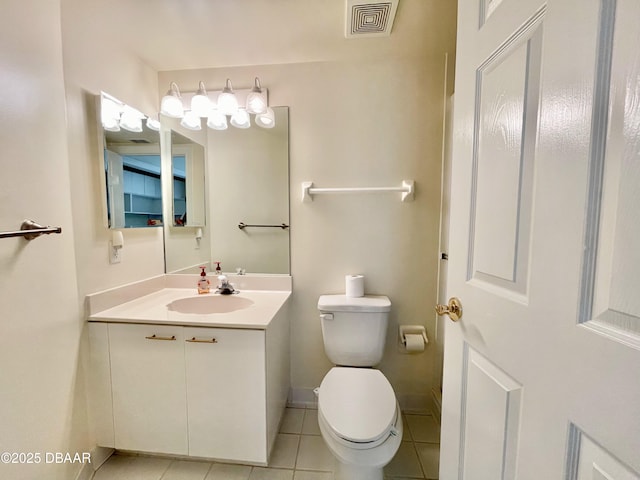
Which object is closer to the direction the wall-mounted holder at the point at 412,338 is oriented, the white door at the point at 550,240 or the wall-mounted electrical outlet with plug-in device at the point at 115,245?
the white door

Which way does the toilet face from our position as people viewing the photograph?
facing the viewer

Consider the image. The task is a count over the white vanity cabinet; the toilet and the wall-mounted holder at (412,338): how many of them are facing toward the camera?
3

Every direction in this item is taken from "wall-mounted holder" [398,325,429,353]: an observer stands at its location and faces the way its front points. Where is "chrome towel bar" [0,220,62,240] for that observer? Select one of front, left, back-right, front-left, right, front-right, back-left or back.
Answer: front-right

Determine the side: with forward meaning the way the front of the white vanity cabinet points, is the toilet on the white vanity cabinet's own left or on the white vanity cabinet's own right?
on the white vanity cabinet's own left

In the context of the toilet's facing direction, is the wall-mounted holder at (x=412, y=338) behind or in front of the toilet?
behind

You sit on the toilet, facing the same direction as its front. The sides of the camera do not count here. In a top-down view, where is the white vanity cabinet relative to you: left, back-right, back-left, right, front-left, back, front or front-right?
right

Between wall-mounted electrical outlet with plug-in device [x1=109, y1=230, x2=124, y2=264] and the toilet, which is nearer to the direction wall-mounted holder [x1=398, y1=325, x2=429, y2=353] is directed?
the toilet

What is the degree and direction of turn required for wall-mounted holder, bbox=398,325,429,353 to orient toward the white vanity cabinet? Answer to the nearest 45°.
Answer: approximately 45° to its right

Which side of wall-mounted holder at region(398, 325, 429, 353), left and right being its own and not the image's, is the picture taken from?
front

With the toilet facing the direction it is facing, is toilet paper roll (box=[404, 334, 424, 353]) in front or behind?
behind

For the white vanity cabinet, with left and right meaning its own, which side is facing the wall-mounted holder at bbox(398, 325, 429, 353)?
left

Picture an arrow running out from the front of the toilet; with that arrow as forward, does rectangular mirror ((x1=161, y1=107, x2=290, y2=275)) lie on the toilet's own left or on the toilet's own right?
on the toilet's own right
